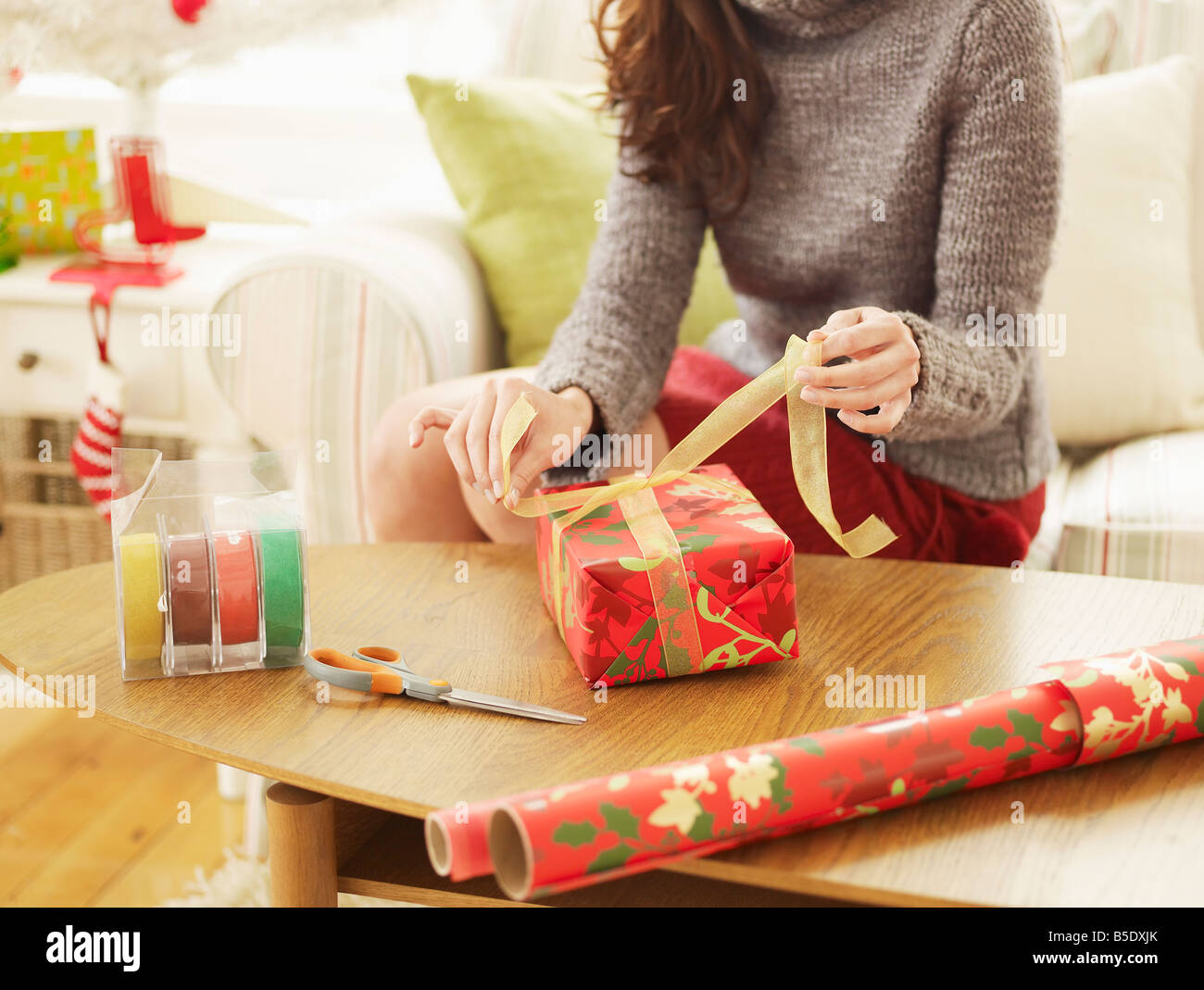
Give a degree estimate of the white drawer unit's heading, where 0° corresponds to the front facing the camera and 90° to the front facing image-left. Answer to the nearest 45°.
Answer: approximately 0°

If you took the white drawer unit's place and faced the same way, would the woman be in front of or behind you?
in front

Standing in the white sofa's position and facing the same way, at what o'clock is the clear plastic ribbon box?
The clear plastic ribbon box is roughly at 12 o'clock from the white sofa.

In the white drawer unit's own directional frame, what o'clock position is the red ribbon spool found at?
The red ribbon spool is roughly at 12 o'clock from the white drawer unit.

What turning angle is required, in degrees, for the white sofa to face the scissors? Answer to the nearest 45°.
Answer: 0° — it already faces it

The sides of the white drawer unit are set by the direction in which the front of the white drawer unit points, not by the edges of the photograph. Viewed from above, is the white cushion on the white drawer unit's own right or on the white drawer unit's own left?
on the white drawer unit's own left

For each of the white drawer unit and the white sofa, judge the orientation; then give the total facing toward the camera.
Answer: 2
